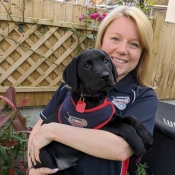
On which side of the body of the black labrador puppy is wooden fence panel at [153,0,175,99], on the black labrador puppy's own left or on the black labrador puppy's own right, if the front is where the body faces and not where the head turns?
on the black labrador puppy's own left

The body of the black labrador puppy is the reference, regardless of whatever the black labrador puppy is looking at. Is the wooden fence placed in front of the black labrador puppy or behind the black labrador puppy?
behind

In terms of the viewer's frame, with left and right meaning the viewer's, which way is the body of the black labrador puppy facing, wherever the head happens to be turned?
facing the viewer and to the right of the viewer
